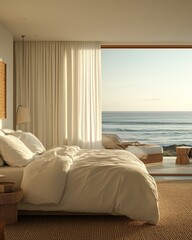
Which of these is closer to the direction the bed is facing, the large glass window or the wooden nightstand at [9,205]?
the large glass window

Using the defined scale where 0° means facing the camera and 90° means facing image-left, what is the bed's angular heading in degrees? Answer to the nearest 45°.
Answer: approximately 270°

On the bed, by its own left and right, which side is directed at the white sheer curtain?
left

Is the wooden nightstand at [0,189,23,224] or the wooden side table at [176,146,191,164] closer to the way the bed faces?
the wooden side table

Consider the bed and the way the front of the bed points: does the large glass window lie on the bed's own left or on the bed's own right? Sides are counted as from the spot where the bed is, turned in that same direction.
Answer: on the bed's own left
